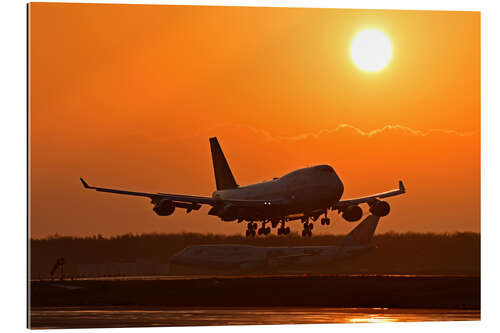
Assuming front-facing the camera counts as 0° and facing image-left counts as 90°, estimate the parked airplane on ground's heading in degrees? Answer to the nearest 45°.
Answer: approximately 90°

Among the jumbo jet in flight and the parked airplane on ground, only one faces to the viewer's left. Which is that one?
the parked airplane on ground

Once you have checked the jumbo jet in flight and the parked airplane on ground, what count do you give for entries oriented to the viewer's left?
1

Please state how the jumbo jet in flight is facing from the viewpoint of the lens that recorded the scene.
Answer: facing the viewer and to the right of the viewer
